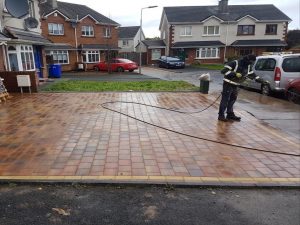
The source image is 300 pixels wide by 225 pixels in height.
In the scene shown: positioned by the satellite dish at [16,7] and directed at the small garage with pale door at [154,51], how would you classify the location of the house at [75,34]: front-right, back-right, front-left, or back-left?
front-left

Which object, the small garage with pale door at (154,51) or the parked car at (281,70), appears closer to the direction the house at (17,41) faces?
the parked car

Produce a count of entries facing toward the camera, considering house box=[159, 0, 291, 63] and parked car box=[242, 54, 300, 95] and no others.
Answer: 1

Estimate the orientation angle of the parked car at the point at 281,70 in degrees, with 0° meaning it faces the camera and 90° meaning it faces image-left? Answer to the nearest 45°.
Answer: approximately 135°

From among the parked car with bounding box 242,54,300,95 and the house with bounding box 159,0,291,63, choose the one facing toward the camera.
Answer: the house

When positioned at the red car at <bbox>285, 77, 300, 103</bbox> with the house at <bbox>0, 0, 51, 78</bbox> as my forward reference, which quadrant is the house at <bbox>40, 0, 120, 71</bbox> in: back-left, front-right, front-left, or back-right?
front-right

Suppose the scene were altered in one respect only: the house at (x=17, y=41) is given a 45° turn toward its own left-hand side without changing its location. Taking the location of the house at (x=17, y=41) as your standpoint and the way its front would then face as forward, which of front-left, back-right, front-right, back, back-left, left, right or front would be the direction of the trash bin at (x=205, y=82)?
front-right

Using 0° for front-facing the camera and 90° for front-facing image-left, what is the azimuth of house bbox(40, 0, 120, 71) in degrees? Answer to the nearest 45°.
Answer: approximately 315°

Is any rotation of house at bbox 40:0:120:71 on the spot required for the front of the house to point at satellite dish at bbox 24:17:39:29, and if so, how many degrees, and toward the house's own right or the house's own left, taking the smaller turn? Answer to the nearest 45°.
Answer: approximately 45° to the house's own right

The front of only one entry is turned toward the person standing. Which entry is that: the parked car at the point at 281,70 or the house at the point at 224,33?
the house

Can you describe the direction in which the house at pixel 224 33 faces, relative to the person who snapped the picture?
facing the viewer

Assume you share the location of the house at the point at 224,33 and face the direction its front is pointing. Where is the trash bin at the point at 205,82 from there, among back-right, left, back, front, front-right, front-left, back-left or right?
front
